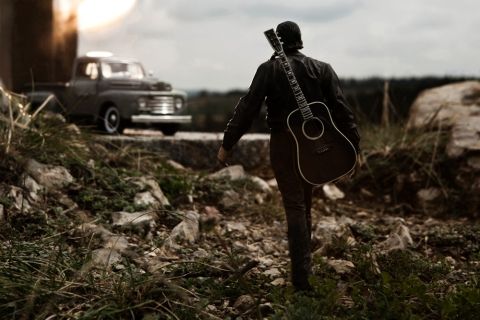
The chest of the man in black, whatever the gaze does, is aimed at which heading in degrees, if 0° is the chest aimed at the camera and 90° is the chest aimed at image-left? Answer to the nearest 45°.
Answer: approximately 180°

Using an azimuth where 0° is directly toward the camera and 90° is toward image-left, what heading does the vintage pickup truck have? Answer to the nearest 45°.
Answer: approximately 315°

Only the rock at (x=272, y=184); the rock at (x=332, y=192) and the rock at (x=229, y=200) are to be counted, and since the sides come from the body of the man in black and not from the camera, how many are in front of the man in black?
3

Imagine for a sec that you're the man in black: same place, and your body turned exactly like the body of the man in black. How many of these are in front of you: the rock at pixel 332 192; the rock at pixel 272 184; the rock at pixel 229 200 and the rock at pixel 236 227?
4

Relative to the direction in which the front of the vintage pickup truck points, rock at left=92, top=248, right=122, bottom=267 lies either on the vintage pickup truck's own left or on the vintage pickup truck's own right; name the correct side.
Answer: on the vintage pickup truck's own right

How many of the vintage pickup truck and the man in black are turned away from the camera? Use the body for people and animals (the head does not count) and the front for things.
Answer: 1

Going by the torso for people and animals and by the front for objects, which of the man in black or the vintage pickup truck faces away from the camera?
the man in black

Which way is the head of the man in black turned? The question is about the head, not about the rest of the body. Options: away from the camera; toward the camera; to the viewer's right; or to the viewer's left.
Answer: away from the camera

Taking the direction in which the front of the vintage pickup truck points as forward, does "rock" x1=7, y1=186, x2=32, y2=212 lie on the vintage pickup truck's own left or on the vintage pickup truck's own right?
on the vintage pickup truck's own right

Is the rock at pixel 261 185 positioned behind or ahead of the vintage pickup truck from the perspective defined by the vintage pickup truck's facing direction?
ahead

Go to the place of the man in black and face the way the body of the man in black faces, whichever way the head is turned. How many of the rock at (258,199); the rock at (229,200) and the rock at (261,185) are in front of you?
3

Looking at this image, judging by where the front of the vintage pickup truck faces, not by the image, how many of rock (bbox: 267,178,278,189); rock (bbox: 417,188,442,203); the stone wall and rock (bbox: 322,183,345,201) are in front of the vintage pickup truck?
4

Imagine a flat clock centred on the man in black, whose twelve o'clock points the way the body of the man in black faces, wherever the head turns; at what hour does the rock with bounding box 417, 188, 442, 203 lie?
The rock is roughly at 1 o'clock from the man in black.
